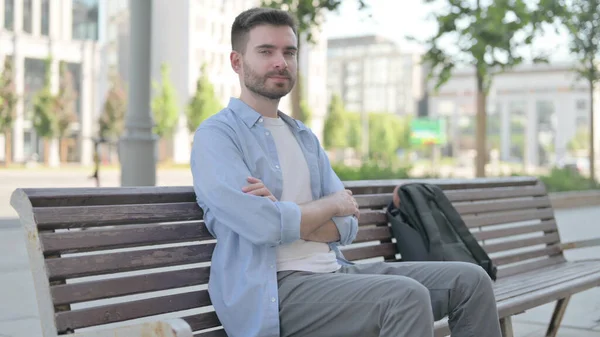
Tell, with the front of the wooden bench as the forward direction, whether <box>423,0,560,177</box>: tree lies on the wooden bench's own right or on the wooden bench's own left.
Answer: on the wooden bench's own left

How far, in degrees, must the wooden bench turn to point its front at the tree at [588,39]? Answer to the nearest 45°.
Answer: approximately 90° to its left

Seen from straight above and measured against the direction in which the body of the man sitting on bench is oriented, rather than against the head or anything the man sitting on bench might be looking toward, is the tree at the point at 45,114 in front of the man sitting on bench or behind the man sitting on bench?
behind

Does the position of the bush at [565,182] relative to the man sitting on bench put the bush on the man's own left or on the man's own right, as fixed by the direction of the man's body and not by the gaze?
on the man's own left

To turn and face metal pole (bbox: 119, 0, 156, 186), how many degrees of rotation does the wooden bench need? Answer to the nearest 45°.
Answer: approximately 135° to its left

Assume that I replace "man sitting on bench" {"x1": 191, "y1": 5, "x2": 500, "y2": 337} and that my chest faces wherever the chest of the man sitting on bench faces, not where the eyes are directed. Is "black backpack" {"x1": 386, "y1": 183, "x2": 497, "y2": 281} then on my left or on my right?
on my left

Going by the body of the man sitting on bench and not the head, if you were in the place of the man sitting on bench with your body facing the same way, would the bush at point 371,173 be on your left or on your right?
on your left

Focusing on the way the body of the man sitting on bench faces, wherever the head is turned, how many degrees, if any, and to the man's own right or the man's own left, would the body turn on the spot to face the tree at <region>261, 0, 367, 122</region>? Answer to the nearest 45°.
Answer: approximately 135° to the man's own left

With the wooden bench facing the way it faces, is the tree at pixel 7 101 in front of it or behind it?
behind

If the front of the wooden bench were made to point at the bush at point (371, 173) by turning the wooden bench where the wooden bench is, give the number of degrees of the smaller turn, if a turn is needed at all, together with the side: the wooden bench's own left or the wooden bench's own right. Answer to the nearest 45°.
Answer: approximately 135° to the wooden bench's own left

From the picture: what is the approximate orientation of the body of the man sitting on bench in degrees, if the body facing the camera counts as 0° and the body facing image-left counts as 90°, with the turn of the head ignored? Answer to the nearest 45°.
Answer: approximately 315°

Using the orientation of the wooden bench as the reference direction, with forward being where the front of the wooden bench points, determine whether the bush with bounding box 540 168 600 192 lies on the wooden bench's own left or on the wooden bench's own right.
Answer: on the wooden bench's own left
